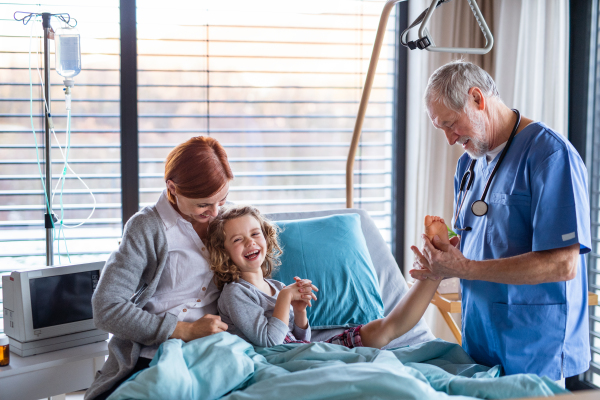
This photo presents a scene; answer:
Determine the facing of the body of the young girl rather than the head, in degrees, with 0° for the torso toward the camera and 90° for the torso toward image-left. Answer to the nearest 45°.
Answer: approximately 315°

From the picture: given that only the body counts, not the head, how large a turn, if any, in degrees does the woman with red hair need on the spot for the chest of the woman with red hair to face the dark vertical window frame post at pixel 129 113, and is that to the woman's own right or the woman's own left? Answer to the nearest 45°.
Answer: approximately 135° to the woman's own left

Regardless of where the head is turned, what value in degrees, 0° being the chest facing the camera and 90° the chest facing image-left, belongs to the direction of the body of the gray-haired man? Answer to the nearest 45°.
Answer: approximately 45°

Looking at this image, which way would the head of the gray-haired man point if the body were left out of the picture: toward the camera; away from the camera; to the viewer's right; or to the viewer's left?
to the viewer's left

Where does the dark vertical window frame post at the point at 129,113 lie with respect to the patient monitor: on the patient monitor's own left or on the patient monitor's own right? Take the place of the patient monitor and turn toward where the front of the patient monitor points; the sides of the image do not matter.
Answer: on the patient monitor's own left

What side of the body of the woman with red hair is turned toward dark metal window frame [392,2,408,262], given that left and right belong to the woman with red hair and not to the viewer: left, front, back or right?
left
